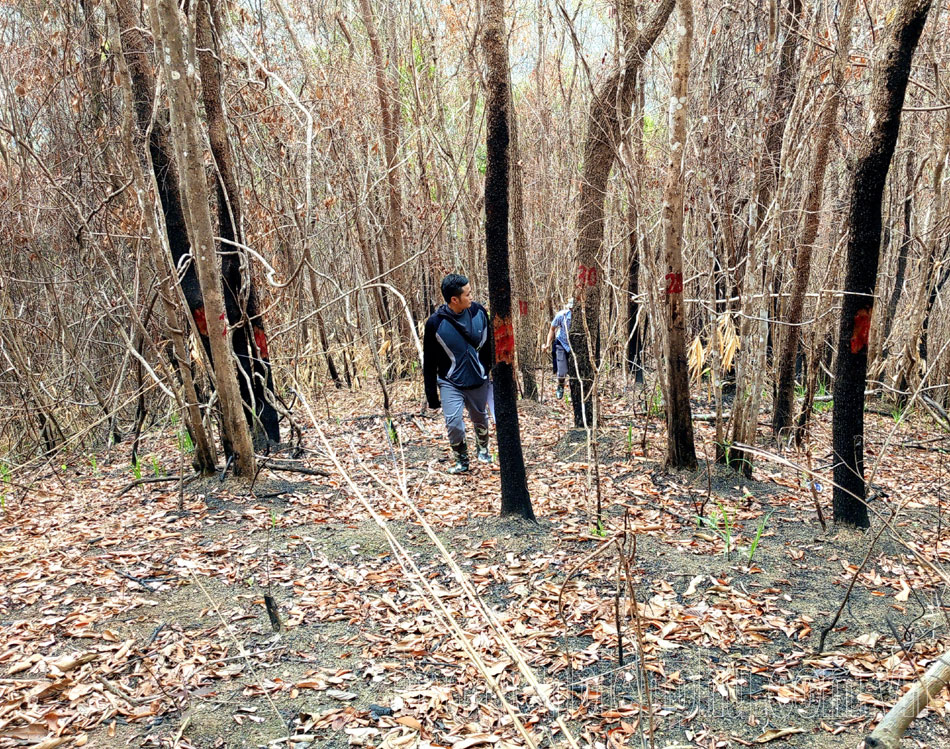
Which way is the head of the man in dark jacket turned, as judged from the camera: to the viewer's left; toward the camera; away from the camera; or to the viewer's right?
to the viewer's right

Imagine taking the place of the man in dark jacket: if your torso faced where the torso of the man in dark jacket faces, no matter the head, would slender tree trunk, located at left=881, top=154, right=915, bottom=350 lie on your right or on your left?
on your left

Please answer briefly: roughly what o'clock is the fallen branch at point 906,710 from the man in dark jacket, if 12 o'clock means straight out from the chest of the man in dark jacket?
The fallen branch is roughly at 11 o'clock from the man in dark jacket.

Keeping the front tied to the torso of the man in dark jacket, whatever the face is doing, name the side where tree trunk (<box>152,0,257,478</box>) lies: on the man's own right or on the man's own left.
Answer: on the man's own right
